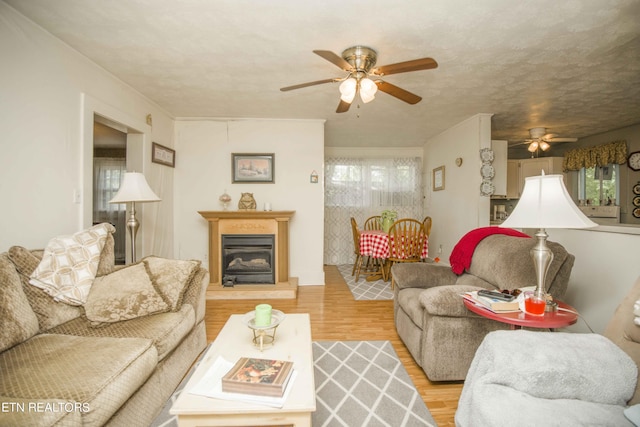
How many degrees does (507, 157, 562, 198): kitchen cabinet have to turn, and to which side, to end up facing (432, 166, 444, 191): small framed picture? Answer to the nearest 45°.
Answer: approximately 45° to its right

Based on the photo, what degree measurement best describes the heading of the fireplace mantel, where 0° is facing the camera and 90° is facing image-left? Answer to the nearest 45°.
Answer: approximately 0°

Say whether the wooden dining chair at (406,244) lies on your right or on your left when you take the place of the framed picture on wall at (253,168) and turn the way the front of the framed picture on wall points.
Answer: on your left

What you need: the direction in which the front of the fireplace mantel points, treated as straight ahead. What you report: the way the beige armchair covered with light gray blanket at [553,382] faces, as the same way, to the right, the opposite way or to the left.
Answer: to the right

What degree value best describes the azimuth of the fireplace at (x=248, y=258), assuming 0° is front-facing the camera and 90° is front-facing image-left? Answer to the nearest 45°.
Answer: approximately 0°

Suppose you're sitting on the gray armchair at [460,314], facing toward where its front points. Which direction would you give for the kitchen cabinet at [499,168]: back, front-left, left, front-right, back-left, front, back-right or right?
back-right

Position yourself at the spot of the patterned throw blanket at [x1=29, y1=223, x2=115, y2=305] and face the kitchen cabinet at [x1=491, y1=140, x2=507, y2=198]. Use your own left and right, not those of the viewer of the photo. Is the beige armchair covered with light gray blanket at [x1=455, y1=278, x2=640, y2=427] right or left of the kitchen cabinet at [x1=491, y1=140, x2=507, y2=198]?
right

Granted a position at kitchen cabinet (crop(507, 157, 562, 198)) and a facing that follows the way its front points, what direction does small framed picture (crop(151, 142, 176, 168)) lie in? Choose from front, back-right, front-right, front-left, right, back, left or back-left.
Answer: front-right

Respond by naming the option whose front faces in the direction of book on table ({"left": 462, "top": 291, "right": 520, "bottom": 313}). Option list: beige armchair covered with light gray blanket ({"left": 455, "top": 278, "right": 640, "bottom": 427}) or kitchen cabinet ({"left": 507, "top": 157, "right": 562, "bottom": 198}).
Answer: the kitchen cabinet

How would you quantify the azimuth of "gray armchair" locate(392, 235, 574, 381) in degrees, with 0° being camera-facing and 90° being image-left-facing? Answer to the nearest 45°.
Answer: approximately 45°
